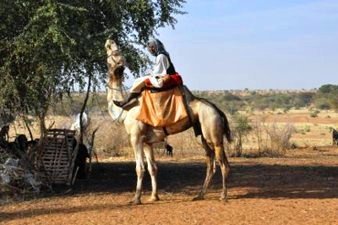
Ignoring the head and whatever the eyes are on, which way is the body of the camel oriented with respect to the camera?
to the viewer's left

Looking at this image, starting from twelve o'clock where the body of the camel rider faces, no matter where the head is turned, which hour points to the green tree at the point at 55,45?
The green tree is roughly at 1 o'clock from the camel rider.

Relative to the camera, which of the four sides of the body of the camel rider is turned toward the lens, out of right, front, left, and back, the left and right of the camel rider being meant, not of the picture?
left
